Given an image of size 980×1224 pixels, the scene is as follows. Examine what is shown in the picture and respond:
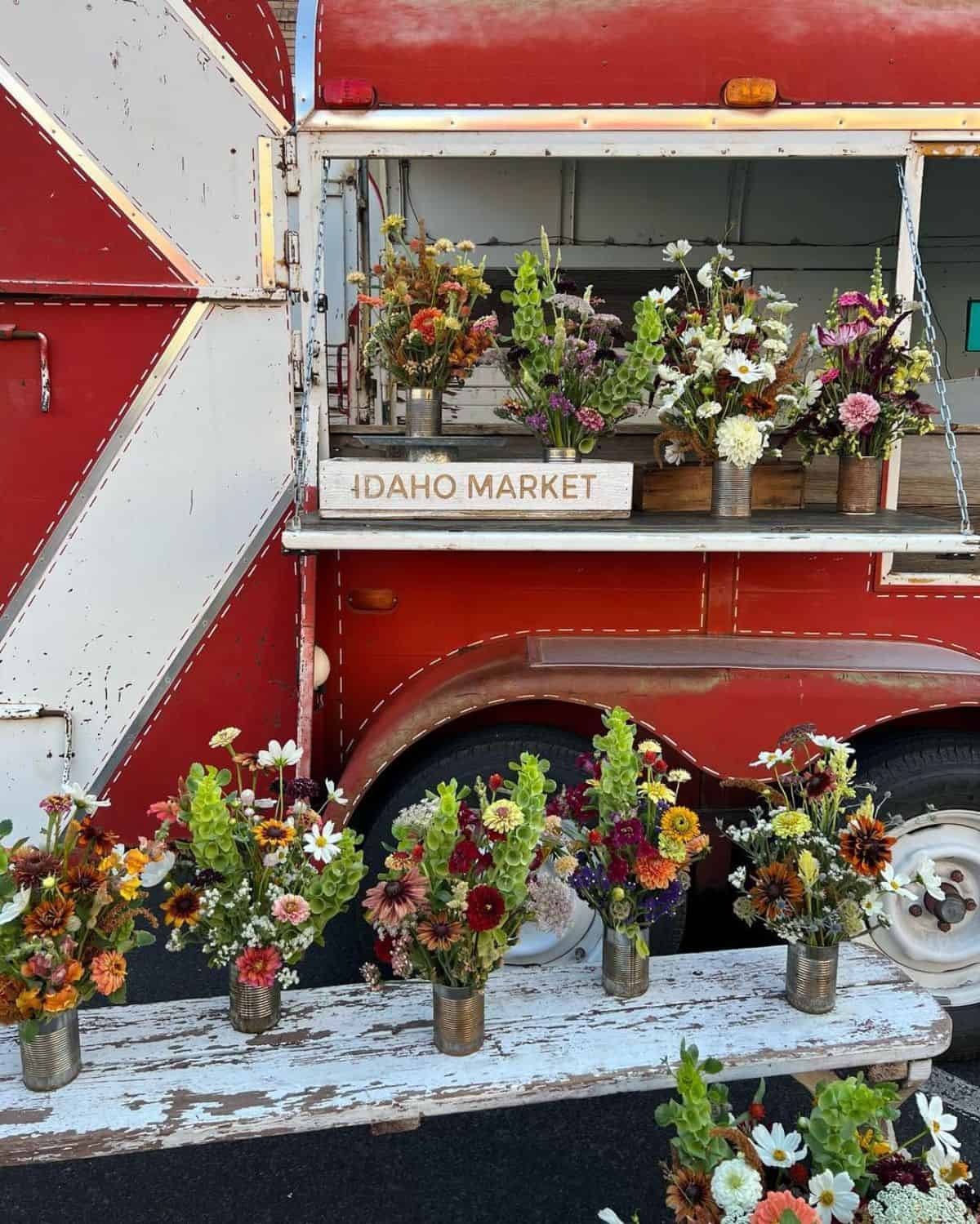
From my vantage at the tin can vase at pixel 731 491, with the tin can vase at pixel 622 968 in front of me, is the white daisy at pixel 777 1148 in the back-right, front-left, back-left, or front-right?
front-left

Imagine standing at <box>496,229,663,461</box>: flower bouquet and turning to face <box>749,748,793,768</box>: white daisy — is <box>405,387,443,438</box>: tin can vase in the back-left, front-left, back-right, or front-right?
back-right

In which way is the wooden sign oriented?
toward the camera

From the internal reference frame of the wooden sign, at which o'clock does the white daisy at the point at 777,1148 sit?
The white daisy is roughly at 11 o'clock from the wooden sign.

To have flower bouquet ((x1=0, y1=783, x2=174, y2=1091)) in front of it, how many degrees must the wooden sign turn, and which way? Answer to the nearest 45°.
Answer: approximately 45° to its right

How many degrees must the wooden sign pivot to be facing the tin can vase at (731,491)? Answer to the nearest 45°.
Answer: approximately 90° to its left

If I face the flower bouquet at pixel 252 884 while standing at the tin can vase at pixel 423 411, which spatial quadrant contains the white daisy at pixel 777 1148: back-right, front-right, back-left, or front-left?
front-left

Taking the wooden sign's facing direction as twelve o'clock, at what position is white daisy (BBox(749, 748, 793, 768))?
The white daisy is roughly at 10 o'clock from the wooden sign.

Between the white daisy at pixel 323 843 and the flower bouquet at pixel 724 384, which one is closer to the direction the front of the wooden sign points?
the white daisy
